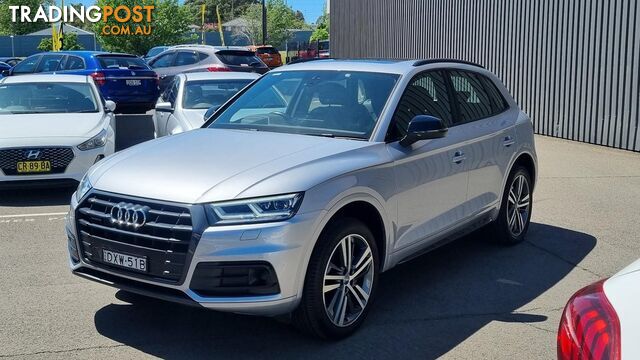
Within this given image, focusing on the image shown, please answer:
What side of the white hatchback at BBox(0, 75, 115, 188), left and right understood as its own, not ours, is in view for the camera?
front

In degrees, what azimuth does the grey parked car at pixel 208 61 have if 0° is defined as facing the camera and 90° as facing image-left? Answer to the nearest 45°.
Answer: approximately 135°

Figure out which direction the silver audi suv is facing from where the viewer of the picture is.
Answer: facing the viewer and to the left of the viewer

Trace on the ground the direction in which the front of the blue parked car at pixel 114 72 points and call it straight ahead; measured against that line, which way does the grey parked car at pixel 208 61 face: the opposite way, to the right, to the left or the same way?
the same way

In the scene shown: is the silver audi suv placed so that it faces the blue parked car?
no

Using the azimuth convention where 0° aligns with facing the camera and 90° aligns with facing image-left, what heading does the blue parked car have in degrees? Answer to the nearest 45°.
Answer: approximately 135°

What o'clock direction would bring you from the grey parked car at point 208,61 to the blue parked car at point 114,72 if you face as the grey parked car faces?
The blue parked car is roughly at 9 o'clock from the grey parked car.

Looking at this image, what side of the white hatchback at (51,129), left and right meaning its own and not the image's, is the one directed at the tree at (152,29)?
back

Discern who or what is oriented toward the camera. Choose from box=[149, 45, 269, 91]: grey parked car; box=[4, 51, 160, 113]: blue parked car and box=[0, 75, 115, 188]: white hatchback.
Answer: the white hatchback

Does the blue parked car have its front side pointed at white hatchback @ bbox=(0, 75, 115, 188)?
no

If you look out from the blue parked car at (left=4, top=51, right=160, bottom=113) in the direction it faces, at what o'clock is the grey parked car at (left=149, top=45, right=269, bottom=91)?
The grey parked car is roughly at 3 o'clock from the blue parked car.

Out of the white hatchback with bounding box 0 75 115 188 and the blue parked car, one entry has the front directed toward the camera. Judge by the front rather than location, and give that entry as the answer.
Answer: the white hatchback

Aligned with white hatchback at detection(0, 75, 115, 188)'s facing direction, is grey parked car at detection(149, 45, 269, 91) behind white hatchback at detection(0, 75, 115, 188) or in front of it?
behind

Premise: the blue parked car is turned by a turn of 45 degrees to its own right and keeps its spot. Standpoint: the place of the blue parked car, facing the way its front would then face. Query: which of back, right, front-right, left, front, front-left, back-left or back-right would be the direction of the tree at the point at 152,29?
front

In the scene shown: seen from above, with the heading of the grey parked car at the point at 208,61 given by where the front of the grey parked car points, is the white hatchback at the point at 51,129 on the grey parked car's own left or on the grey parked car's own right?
on the grey parked car's own left

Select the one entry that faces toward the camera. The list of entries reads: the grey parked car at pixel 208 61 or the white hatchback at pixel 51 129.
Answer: the white hatchback

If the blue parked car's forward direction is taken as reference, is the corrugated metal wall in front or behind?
behind

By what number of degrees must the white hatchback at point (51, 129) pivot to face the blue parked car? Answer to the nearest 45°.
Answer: approximately 180°

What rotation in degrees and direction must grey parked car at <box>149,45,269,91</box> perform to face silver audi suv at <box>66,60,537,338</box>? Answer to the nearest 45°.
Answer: approximately 135° to its left
